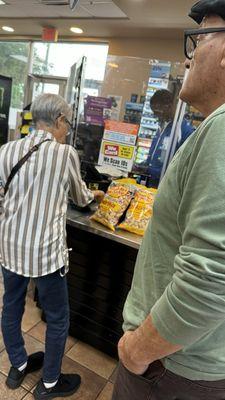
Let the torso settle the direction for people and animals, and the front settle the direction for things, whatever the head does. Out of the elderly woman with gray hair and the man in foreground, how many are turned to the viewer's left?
1

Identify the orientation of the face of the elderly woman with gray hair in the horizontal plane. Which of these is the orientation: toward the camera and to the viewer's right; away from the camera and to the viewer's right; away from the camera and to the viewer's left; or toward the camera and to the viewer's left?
away from the camera and to the viewer's right

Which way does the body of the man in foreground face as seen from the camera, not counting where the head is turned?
to the viewer's left

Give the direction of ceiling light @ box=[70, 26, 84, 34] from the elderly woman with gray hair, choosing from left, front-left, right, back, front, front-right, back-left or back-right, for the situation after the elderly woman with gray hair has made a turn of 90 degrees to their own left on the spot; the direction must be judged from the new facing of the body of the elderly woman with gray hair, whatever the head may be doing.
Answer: front-right

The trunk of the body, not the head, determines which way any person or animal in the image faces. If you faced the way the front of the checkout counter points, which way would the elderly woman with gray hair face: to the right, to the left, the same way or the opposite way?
the opposite way

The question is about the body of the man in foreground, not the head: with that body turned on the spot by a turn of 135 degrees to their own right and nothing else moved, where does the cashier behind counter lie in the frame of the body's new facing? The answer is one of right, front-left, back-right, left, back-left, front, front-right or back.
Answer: front-left

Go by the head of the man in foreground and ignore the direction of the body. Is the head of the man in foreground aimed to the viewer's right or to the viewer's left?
to the viewer's left

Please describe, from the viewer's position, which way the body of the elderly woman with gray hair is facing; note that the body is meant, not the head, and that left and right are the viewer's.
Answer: facing away from the viewer and to the right of the viewer
